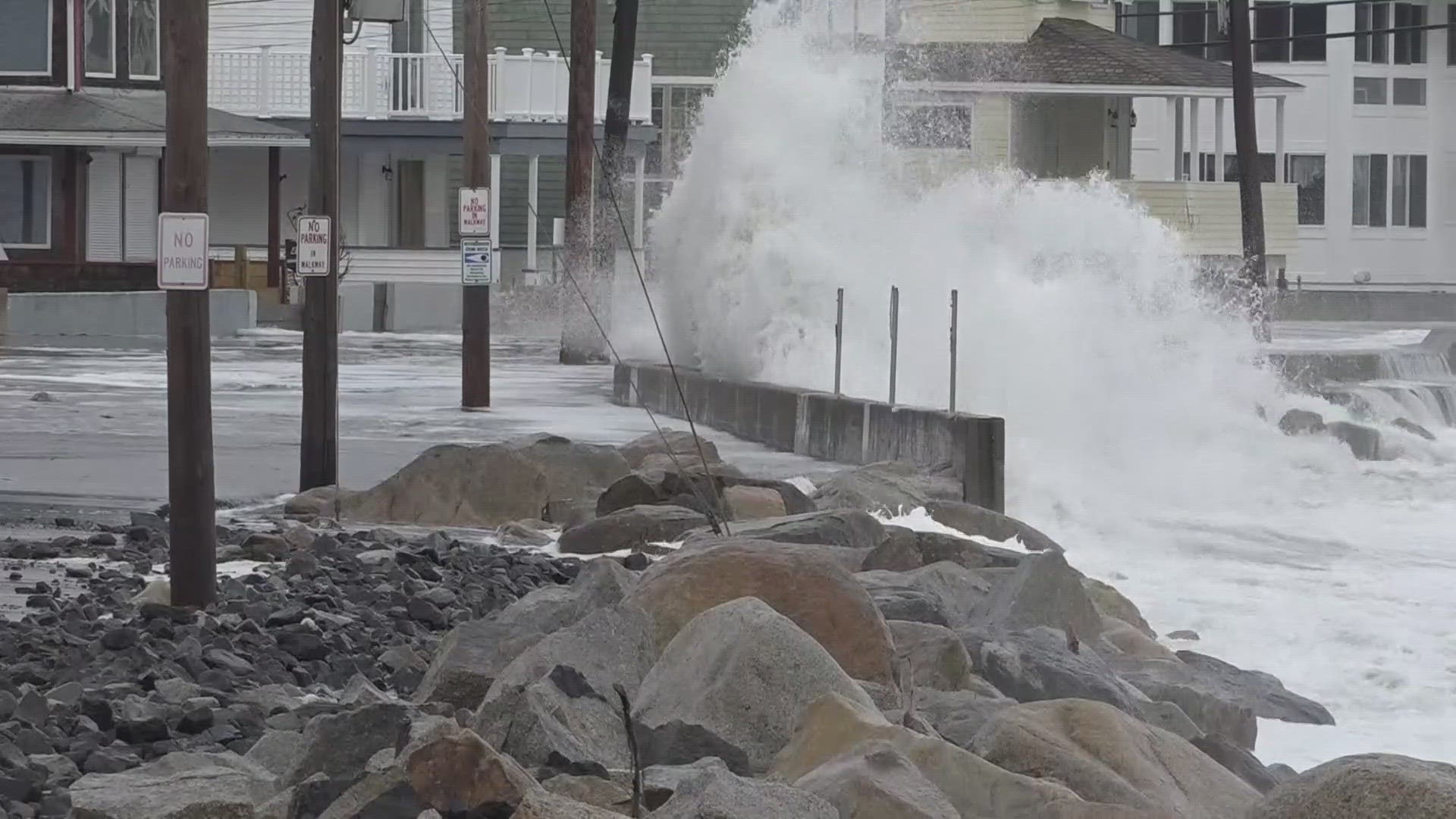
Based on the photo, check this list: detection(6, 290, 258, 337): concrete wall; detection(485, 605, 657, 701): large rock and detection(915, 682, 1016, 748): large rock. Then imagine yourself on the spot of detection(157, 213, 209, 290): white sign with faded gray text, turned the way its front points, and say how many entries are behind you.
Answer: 1

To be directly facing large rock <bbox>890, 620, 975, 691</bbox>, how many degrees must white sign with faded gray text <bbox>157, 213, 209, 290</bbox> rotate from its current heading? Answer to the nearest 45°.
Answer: approximately 45° to its left

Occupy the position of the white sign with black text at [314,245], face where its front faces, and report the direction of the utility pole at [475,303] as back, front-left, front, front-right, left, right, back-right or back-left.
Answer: back

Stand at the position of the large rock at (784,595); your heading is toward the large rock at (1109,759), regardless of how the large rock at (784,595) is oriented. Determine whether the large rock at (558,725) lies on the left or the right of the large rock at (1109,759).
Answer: right

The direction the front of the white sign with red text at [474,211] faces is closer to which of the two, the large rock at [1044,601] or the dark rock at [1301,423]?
the large rock

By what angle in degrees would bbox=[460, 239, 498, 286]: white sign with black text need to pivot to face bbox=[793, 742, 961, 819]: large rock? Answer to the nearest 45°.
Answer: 0° — it already faces it
